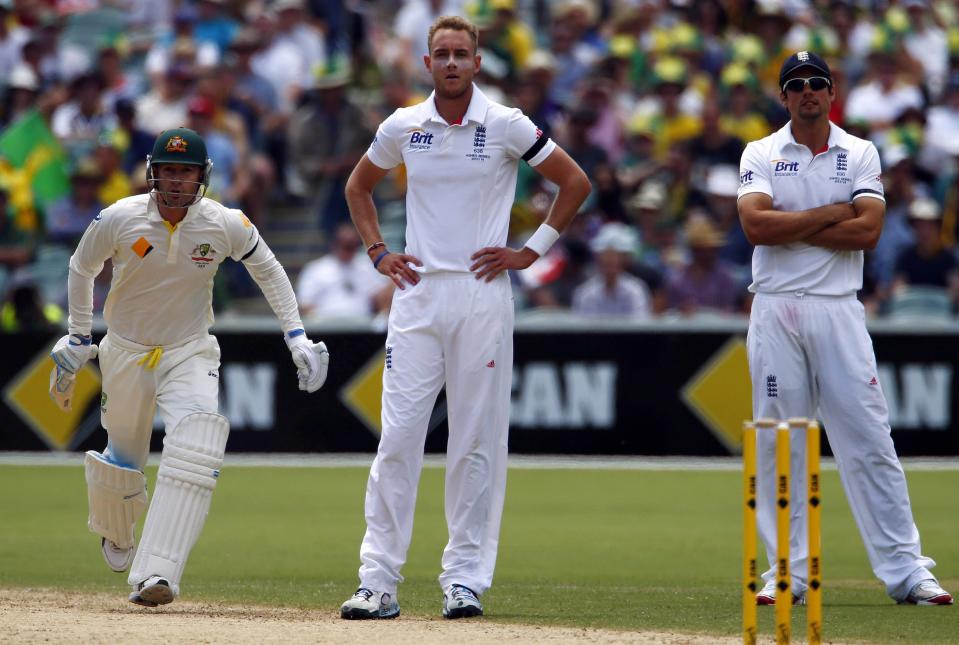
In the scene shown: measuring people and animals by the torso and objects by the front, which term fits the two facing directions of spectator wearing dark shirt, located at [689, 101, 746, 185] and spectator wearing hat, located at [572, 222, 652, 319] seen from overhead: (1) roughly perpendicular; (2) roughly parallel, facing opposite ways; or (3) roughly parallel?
roughly parallel

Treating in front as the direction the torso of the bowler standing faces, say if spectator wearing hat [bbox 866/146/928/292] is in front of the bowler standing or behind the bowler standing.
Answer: behind

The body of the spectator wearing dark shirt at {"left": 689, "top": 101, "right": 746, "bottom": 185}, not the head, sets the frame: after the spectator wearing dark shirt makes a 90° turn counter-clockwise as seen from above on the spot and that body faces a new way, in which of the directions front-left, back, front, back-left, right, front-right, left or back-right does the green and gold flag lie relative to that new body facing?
back

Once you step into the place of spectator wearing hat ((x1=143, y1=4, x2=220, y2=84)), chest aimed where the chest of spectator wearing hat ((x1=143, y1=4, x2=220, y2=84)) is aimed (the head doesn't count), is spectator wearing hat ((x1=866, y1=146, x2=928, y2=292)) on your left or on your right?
on your left

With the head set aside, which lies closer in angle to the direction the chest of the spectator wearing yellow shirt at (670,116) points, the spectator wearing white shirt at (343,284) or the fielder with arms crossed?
the fielder with arms crossed

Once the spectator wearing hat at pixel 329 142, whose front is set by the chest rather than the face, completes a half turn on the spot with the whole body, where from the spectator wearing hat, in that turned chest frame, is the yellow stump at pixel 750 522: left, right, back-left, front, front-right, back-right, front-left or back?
back

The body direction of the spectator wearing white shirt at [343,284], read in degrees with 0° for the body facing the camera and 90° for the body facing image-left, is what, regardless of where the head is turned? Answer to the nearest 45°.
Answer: approximately 0°

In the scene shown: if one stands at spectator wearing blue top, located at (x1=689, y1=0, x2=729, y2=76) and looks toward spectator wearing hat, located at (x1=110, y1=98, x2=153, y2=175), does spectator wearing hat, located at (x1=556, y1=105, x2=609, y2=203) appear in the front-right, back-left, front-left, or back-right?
front-left

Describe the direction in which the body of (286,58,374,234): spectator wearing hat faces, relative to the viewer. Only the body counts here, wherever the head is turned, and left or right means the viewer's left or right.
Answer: facing the viewer

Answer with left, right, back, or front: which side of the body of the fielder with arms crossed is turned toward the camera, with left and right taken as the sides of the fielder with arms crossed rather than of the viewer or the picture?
front

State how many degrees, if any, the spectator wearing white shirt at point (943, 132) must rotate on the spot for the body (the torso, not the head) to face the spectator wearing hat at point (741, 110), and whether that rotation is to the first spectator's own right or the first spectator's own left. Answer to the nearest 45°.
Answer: approximately 90° to the first spectator's own right

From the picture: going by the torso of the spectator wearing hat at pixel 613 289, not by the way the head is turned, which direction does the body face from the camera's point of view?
toward the camera

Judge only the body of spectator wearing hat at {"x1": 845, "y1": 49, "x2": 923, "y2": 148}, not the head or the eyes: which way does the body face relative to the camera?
toward the camera

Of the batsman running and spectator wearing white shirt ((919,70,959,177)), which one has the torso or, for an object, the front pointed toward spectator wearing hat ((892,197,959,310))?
spectator wearing white shirt ((919,70,959,177))

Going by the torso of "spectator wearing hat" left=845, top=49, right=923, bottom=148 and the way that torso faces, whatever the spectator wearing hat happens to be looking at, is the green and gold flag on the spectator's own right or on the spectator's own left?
on the spectator's own right
